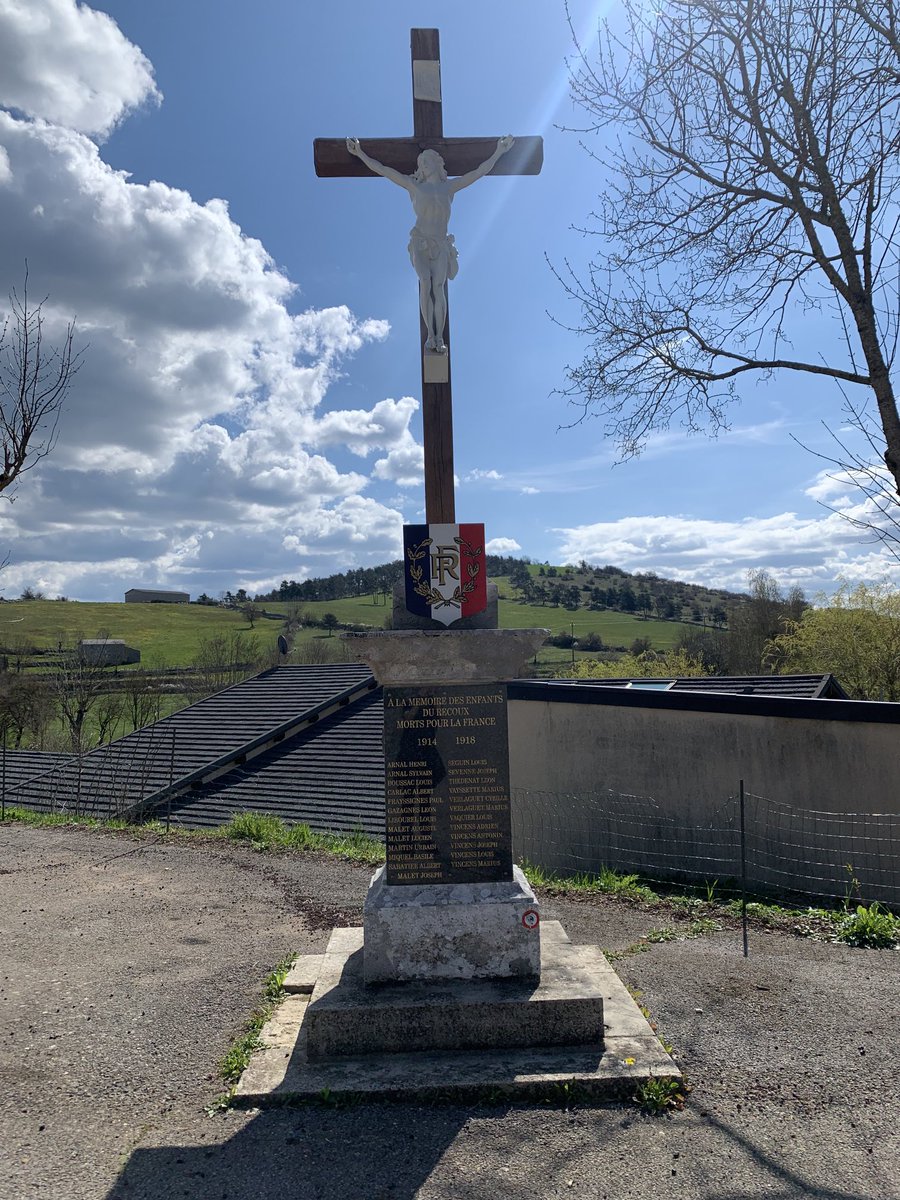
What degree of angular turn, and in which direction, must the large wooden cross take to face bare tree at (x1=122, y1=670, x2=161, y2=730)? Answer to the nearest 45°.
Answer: approximately 180°

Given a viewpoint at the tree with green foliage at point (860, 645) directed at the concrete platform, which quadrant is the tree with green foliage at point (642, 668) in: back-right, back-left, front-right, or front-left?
back-right

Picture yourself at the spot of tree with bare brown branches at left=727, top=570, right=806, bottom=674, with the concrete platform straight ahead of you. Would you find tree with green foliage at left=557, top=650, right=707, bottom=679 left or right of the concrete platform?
right

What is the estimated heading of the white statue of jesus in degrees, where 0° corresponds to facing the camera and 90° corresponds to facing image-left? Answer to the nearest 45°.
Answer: approximately 0°

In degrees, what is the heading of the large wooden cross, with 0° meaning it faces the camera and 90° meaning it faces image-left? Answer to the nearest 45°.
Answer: approximately 0°

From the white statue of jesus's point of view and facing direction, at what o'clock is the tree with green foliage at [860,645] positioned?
The tree with green foliage is roughly at 7 o'clock from the white statue of jesus.

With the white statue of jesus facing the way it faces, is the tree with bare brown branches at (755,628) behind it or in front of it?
behind
